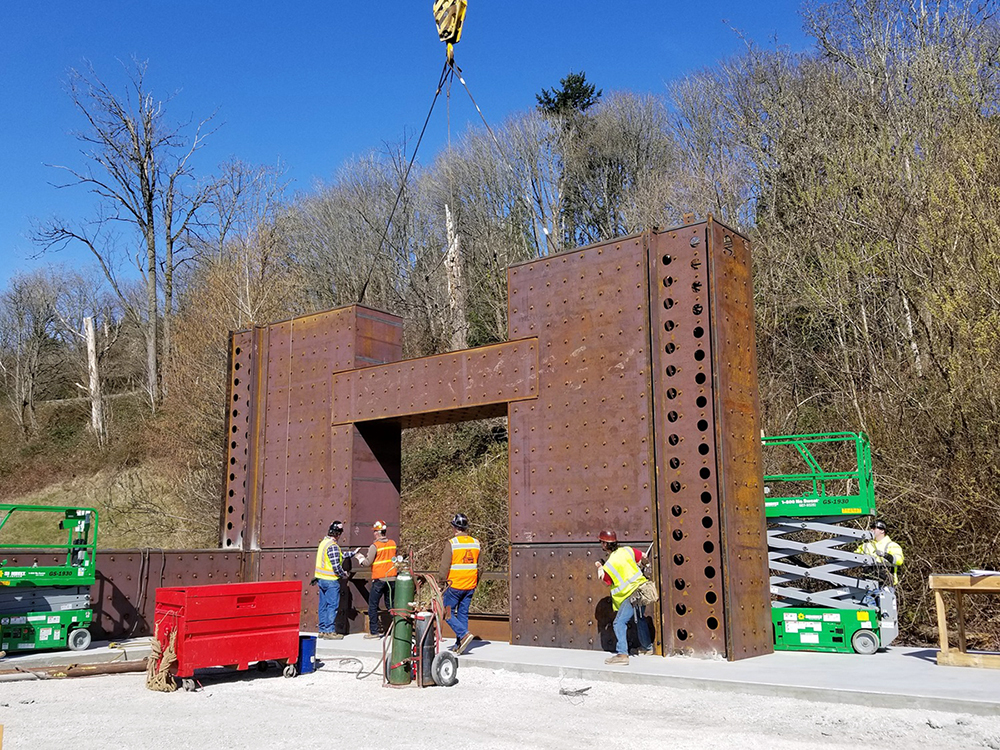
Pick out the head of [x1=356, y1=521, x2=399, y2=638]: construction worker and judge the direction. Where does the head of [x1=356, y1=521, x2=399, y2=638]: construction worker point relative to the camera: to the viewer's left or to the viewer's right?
to the viewer's left

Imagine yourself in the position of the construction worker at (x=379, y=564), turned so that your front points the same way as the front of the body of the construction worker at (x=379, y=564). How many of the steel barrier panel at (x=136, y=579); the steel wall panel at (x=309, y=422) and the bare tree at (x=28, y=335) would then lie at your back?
0

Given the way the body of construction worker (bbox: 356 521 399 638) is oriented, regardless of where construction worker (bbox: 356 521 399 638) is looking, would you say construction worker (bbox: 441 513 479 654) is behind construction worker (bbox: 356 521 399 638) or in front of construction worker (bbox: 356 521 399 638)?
behind

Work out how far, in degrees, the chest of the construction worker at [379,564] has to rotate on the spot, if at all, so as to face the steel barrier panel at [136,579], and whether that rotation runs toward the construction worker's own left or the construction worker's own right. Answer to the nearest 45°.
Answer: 0° — they already face it

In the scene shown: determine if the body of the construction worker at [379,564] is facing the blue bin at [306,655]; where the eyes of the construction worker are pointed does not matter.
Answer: no
